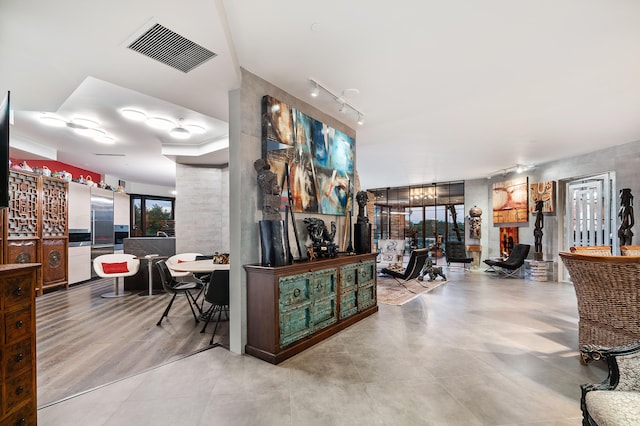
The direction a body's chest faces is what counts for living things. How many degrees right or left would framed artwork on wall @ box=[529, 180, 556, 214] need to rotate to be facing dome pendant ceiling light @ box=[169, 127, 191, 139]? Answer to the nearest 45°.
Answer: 0° — it already faces it

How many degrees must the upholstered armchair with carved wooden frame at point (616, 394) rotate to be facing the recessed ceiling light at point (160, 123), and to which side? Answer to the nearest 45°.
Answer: approximately 45° to its right

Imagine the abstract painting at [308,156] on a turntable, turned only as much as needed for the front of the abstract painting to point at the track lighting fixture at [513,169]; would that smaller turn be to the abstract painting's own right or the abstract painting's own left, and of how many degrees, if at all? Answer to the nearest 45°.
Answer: approximately 90° to the abstract painting's own left

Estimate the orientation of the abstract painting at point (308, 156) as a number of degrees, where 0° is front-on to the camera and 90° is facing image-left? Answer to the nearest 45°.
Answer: approximately 315°

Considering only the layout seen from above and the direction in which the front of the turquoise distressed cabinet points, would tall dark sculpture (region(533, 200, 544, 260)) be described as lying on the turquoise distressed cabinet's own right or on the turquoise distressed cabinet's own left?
on the turquoise distressed cabinet's own left

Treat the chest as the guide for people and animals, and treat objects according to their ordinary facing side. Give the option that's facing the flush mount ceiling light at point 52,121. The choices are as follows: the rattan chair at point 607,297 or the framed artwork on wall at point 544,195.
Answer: the framed artwork on wall
